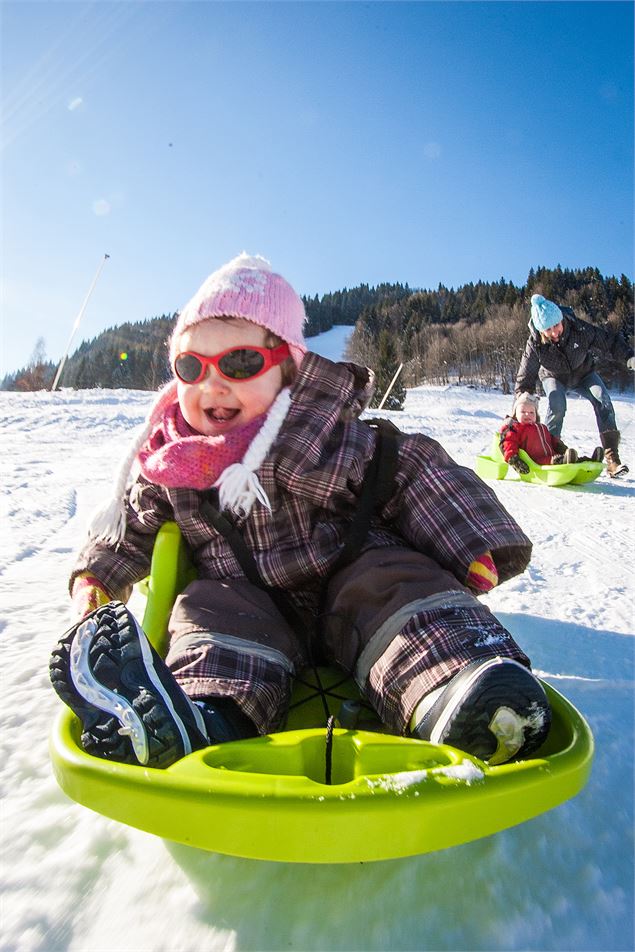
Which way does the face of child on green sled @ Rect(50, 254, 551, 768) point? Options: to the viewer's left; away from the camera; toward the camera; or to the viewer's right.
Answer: toward the camera

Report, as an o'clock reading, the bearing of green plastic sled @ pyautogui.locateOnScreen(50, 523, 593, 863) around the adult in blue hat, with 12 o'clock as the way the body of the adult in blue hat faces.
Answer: The green plastic sled is roughly at 12 o'clock from the adult in blue hat.

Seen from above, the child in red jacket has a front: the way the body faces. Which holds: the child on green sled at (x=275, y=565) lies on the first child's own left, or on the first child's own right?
on the first child's own right

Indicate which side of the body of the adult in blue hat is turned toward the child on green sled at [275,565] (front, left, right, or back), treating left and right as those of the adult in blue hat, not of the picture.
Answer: front

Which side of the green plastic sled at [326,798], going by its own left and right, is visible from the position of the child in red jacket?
back

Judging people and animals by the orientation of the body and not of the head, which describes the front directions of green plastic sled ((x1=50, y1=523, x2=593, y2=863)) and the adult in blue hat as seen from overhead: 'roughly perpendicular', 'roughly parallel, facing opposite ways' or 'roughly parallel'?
roughly parallel

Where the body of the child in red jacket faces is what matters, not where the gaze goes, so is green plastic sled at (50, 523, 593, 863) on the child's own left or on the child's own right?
on the child's own right

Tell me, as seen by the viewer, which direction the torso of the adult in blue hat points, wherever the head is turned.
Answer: toward the camera

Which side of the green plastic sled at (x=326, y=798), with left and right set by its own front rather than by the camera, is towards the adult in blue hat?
back

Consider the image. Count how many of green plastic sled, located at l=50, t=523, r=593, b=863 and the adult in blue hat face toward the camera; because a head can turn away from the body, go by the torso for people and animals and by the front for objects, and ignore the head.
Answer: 2

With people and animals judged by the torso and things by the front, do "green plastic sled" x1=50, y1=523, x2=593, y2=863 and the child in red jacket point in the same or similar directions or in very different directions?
same or similar directions
